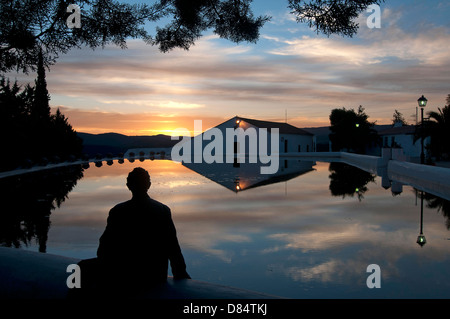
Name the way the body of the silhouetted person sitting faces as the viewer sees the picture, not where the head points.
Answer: away from the camera

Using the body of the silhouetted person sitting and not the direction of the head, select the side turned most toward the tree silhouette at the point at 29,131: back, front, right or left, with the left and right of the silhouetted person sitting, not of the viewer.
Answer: front

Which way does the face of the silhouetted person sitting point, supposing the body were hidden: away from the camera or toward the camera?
away from the camera

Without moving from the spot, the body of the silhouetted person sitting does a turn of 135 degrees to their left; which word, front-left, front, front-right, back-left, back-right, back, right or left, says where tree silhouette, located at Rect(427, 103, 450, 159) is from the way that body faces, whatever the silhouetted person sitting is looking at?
back
